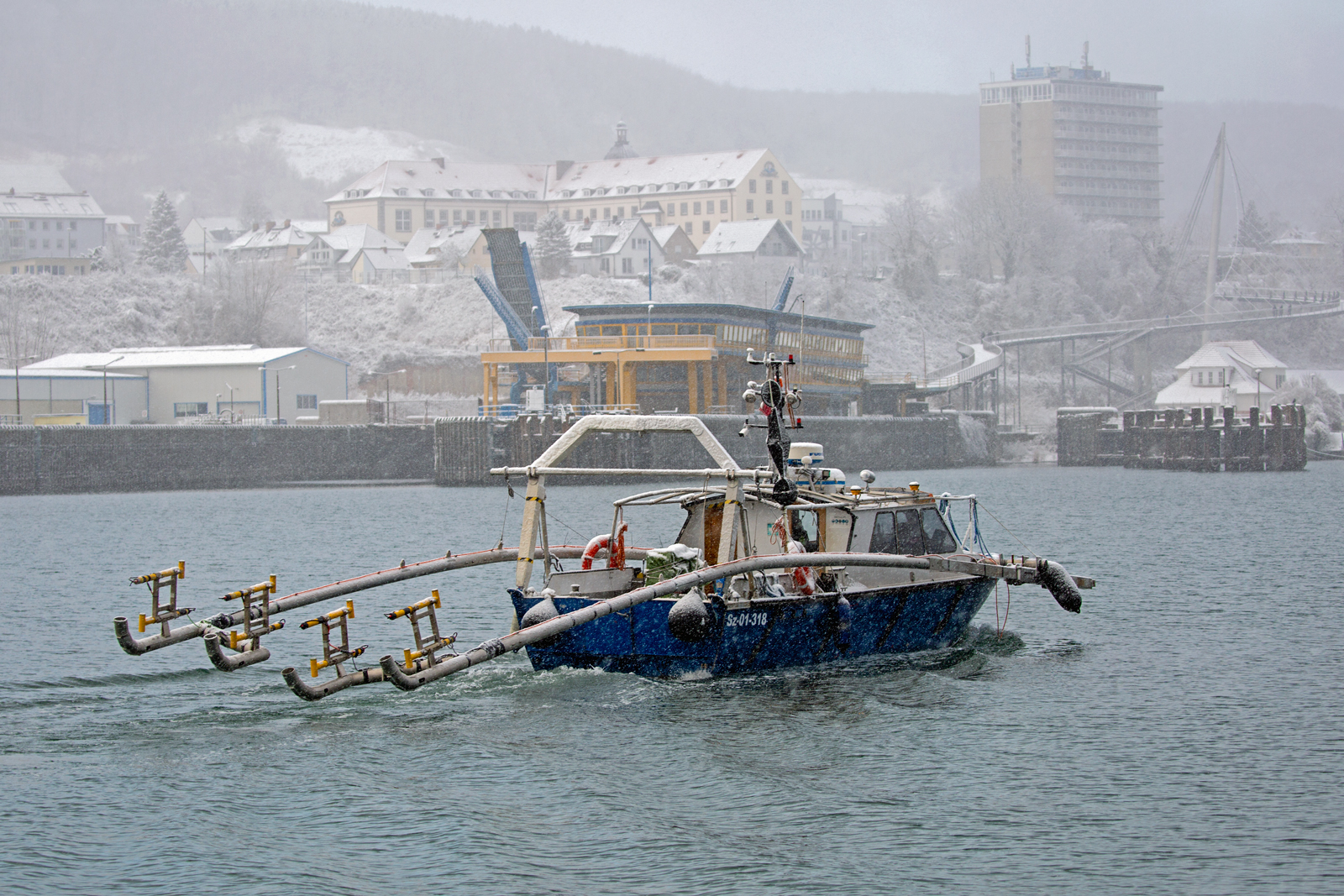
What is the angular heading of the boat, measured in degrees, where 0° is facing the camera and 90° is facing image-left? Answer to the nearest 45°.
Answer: approximately 225°
